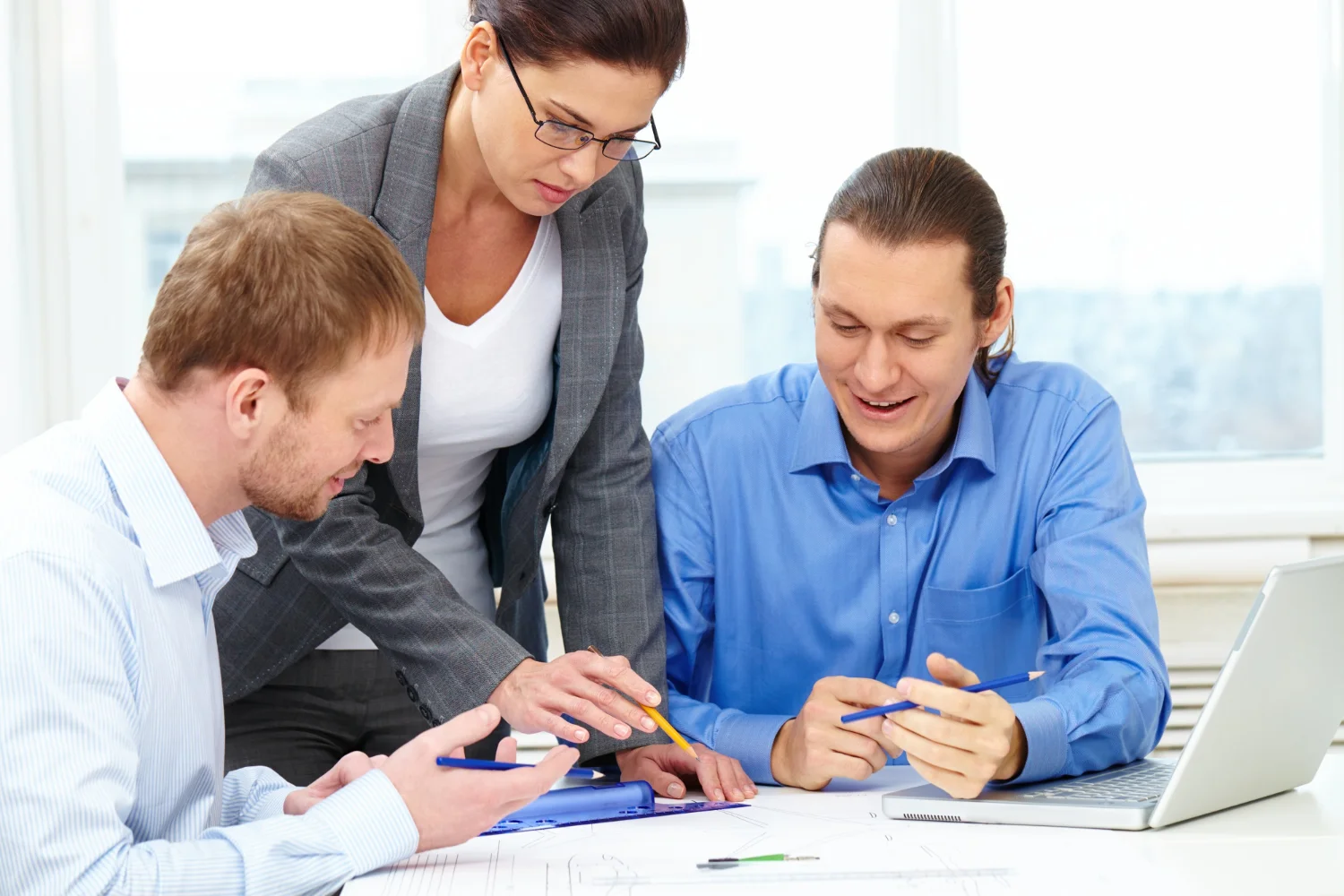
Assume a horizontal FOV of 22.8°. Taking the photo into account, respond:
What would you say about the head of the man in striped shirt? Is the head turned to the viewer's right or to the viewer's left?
to the viewer's right

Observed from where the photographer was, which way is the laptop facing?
facing away from the viewer and to the left of the viewer

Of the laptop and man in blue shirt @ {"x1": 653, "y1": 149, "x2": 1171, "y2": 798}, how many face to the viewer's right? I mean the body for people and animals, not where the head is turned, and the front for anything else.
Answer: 0

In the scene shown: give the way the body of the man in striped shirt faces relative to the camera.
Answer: to the viewer's right

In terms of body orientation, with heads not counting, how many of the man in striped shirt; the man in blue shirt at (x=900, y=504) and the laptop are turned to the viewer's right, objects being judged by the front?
1

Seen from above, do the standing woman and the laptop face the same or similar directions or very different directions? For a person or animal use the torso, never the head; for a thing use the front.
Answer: very different directions
